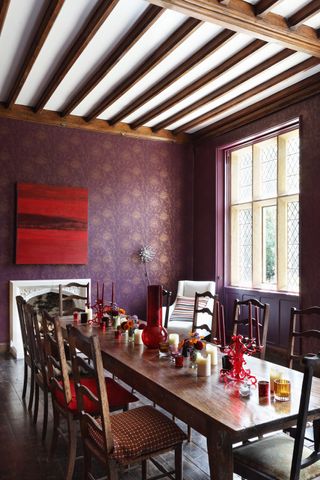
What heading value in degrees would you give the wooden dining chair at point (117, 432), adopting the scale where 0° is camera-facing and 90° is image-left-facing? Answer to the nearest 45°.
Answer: approximately 225°

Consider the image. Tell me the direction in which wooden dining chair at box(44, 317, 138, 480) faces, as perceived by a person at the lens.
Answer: facing away from the viewer and to the right of the viewer

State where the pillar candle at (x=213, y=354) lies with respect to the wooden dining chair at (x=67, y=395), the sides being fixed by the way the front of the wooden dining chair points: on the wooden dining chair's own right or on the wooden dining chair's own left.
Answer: on the wooden dining chair's own right

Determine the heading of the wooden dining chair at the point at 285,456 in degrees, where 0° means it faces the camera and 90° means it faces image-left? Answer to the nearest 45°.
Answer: approximately 135°

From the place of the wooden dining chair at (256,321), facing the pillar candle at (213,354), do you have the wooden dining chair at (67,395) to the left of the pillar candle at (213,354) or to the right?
right

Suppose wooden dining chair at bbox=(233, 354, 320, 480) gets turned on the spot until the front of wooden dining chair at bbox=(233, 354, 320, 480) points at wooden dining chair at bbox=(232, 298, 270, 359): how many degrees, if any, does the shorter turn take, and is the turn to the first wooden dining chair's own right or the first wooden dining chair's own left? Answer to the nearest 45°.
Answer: approximately 45° to the first wooden dining chair's own right

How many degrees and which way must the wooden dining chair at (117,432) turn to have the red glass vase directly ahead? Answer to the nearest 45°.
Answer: approximately 45° to its left
